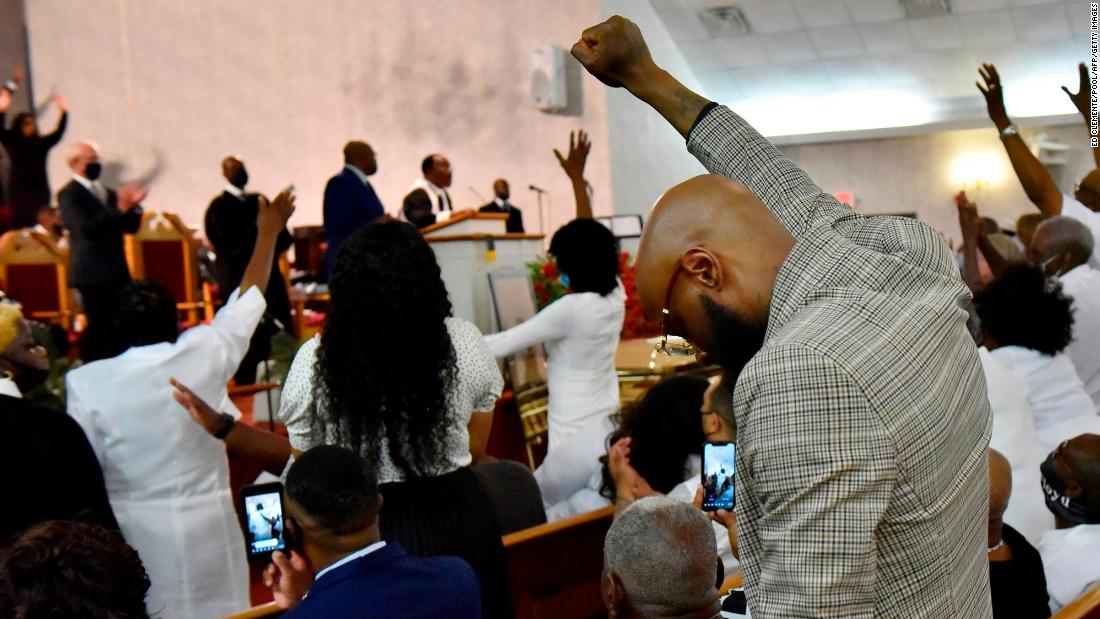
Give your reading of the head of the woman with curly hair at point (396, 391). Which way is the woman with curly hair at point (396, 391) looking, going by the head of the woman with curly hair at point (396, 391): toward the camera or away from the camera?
away from the camera

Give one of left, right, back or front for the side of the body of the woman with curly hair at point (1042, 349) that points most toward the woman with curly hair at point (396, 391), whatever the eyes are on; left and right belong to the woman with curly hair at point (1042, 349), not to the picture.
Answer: left

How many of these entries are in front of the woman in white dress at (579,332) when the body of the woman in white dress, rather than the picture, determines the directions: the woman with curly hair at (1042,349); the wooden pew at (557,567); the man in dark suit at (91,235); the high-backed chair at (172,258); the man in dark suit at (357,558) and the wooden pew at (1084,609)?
2

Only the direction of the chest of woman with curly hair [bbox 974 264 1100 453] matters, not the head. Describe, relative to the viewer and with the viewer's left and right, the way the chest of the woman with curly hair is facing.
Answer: facing away from the viewer and to the left of the viewer

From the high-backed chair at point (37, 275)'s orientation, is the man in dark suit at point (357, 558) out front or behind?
out front

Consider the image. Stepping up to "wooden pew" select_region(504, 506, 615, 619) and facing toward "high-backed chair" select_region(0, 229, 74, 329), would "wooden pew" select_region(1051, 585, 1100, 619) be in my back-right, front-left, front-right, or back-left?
back-right

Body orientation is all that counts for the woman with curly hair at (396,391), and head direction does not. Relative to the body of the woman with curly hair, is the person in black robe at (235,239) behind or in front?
in front

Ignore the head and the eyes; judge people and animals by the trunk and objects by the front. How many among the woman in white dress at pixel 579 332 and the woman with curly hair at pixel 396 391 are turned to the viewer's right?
0

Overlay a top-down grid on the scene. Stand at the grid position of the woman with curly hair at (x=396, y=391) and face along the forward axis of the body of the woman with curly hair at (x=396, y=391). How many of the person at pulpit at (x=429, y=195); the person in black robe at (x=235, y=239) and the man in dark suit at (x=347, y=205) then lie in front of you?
3

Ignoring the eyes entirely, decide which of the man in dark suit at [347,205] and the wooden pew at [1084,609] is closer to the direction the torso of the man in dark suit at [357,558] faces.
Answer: the man in dark suit

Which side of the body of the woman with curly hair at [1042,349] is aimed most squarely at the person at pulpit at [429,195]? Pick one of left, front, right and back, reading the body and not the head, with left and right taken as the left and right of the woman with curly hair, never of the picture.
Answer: front

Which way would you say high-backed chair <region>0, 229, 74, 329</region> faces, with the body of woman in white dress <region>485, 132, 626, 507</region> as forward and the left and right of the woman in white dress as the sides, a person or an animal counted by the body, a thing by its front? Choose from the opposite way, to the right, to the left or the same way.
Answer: the opposite way

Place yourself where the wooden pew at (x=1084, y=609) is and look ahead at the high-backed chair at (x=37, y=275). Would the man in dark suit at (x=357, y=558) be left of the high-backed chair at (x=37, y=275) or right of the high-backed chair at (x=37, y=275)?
left

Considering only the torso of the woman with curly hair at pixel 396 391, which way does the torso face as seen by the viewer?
away from the camera
